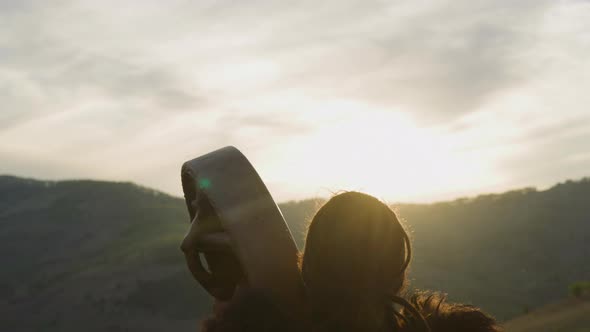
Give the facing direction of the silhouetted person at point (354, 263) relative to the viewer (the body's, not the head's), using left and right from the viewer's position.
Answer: facing away from the viewer

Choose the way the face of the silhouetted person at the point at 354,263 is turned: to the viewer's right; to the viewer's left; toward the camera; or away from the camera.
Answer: away from the camera
